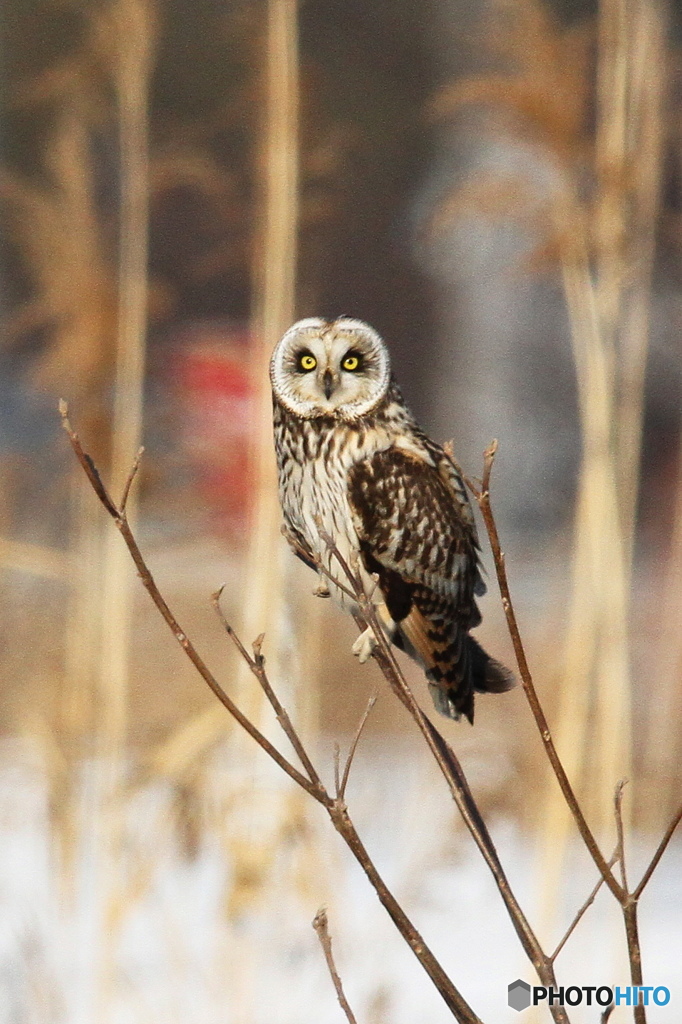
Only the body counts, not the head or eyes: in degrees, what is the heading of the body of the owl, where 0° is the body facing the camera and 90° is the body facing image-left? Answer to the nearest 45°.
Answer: approximately 45°

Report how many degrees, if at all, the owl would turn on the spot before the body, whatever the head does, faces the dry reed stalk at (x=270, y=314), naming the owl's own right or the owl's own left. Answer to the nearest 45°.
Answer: approximately 135° to the owl's own right

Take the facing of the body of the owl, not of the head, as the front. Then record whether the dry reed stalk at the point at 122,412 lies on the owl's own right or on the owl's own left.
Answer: on the owl's own right

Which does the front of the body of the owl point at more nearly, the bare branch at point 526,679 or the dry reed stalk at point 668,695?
the bare branch

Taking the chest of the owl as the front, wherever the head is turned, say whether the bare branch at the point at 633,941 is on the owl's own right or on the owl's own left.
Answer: on the owl's own left

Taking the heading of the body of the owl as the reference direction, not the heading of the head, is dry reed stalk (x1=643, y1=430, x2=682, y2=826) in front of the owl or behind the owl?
behind
